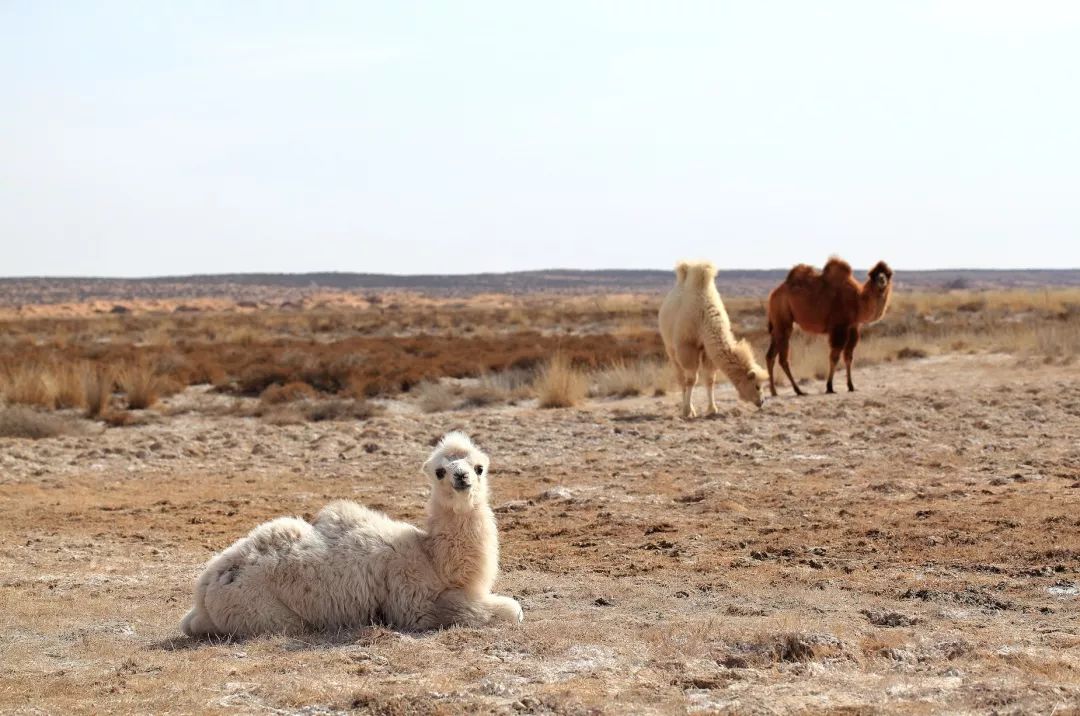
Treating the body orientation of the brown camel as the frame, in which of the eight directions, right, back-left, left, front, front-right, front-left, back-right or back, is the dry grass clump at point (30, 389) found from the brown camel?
back

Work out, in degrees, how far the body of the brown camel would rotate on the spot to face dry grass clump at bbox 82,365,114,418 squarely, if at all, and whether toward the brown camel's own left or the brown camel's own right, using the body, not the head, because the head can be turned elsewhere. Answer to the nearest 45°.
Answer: approximately 180°

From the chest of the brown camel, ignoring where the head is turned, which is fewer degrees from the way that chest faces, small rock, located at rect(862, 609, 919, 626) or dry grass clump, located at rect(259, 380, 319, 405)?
the small rock

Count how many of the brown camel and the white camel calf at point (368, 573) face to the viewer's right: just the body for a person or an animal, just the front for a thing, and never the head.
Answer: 2

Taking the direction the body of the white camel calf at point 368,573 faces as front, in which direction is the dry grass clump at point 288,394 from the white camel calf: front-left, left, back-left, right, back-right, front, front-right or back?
left

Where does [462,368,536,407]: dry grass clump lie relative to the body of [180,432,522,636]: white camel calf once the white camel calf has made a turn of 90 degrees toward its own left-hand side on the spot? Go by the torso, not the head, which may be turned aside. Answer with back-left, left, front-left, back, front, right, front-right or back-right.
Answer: front

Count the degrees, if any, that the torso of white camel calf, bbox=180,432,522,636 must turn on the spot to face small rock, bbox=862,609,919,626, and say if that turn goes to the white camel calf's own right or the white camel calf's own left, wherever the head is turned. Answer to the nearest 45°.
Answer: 0° — it already faces it

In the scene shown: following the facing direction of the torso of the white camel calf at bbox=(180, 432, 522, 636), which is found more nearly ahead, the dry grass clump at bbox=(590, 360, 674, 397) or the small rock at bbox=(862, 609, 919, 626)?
the small rock

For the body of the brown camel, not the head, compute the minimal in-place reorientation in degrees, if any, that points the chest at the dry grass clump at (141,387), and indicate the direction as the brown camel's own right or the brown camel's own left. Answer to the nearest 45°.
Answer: approximately 180°

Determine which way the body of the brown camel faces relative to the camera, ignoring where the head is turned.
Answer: to the viewer's right

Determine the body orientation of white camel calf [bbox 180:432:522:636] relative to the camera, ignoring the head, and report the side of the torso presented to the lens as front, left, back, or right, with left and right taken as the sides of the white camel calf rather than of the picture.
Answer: right
